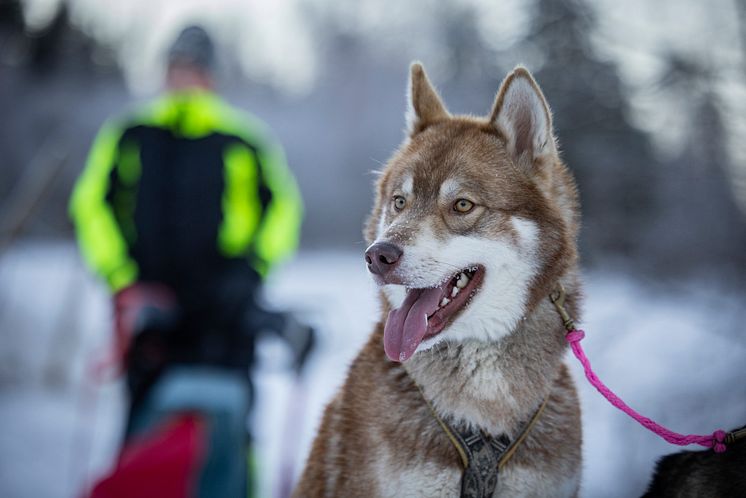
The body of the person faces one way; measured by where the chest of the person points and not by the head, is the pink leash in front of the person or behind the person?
in front

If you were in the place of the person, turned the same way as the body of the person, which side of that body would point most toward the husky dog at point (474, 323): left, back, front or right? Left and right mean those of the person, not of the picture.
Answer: front

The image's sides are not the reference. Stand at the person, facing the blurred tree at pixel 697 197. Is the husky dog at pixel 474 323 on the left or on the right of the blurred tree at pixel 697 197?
right

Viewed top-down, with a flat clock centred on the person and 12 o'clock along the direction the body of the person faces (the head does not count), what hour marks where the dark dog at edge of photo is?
The dark dog at edge of photo is roughly at 11 o'clock from the person.

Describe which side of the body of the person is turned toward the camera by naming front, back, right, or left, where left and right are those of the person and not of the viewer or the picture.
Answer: front
